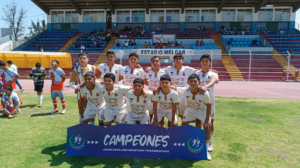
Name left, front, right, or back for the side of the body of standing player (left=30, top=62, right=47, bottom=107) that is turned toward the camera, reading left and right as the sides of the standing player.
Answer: front

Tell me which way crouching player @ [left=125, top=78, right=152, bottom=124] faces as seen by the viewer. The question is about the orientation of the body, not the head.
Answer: toward the camera

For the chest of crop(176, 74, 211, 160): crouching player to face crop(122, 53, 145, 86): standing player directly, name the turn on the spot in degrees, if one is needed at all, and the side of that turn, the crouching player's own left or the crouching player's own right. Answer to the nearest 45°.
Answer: approximately 135° to the crouching player's own right

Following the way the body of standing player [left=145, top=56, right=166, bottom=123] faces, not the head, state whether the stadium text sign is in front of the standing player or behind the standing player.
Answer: behind

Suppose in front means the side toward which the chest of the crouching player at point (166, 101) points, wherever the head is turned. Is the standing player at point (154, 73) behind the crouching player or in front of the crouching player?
behind

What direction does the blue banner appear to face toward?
toward the camera

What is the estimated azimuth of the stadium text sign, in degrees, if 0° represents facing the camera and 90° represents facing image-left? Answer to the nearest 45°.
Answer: approximately 0°

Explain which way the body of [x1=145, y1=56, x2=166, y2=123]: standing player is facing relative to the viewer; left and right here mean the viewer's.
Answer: facing the viewer

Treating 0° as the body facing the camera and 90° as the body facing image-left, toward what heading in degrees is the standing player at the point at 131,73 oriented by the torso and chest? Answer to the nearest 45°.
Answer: approximately 0°
